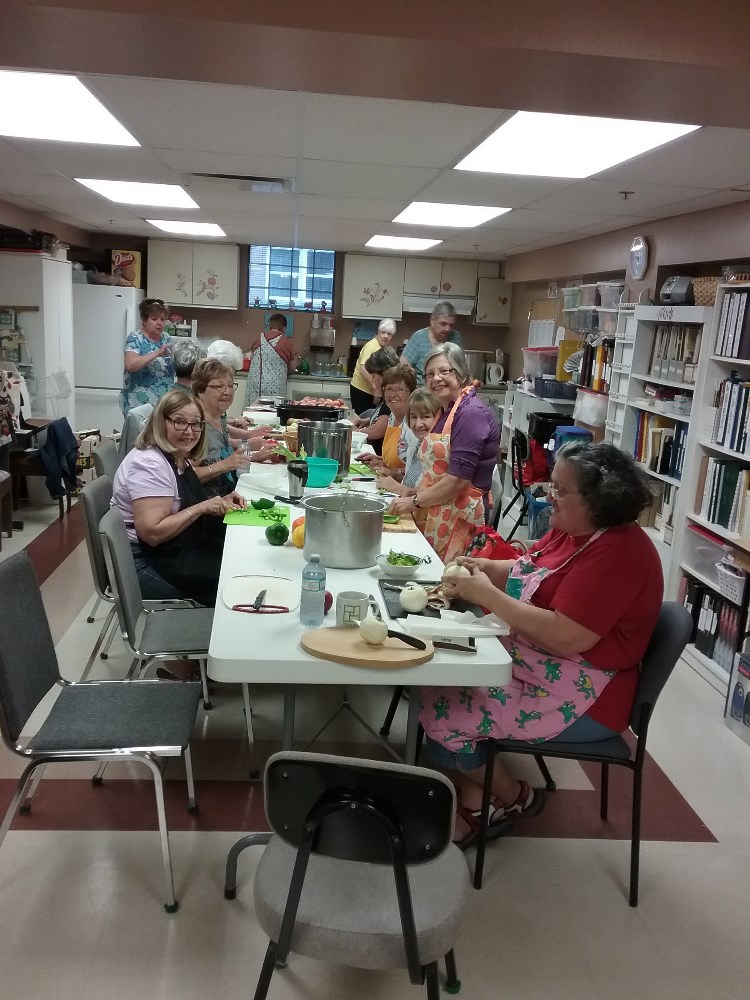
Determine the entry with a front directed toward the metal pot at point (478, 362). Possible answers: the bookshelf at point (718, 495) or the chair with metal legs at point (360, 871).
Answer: the chair with metal legs

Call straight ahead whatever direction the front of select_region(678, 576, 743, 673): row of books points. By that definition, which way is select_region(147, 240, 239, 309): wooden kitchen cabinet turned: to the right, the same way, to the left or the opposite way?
to the left

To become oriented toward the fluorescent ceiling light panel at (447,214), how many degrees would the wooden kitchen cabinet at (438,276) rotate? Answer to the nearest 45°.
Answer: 0° — it already faces it

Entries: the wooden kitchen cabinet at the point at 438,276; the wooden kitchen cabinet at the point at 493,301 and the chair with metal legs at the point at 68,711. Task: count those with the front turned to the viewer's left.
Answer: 0

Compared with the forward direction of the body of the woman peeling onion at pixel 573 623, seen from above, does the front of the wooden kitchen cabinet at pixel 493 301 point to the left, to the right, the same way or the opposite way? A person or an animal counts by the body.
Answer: to the left

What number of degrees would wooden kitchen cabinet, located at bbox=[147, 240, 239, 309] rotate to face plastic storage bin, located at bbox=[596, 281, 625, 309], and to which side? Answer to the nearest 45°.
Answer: approximately 45° to its left

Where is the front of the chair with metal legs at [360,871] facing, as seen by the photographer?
facing away from the viewer

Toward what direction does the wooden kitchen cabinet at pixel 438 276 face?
toward the camera

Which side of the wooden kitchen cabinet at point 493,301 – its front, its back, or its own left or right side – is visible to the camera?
front

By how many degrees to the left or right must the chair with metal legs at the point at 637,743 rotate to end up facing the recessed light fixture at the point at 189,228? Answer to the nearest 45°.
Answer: approximately 45° to its right

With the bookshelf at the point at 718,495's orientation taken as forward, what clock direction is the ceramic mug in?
The ceramic mug is roughly at 11 o'clock from the bookshelf.

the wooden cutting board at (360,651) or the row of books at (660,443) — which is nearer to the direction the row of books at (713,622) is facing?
the wooden cutting board

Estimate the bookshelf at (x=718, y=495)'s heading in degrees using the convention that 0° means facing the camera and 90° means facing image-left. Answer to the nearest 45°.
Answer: approximately 45°

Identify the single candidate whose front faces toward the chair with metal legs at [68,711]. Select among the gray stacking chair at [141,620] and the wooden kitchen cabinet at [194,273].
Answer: the wooden kitchen cabinet

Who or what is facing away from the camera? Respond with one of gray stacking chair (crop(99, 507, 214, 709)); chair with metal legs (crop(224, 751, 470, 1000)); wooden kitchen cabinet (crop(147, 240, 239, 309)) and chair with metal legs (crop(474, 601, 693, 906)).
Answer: chair with metal legs (crop(224, 751, 470, 1000))

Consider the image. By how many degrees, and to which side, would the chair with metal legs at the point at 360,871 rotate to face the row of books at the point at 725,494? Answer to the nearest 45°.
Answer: approximately 45° to its right

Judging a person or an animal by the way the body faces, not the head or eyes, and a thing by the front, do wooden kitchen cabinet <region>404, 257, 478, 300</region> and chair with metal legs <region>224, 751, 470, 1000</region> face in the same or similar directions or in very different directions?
very different directions

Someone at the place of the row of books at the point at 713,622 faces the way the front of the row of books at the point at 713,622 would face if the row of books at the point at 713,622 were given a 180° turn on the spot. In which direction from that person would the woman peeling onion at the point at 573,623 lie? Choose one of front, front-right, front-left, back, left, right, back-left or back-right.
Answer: back-right

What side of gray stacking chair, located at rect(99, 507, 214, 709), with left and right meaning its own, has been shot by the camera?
right

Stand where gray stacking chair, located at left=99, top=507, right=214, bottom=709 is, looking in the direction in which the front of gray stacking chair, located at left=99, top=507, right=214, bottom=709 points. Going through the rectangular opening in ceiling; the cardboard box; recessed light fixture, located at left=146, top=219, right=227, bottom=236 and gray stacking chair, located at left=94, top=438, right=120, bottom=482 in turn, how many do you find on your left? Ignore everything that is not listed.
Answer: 4

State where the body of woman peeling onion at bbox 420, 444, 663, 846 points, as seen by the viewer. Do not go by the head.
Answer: to the viewer's left
